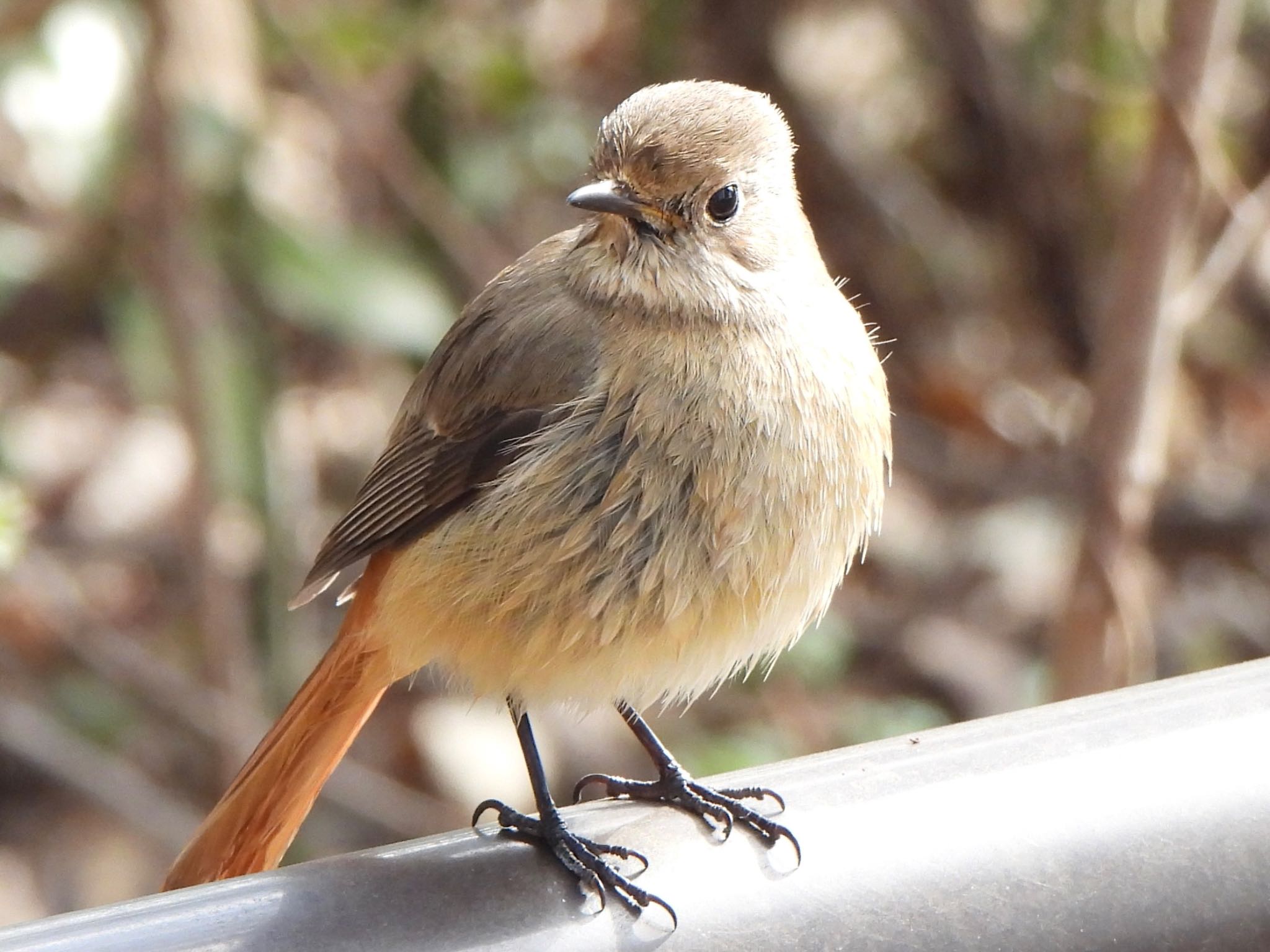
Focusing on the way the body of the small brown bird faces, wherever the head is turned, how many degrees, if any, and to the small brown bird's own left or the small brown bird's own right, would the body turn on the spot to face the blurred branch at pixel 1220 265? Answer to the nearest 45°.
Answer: approximately 90° to the small brown bird's own left

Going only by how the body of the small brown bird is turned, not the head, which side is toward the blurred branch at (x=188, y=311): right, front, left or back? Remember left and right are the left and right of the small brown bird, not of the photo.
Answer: back

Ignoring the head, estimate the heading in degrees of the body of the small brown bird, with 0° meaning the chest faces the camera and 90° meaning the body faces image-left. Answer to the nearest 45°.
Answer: approximately 315°
